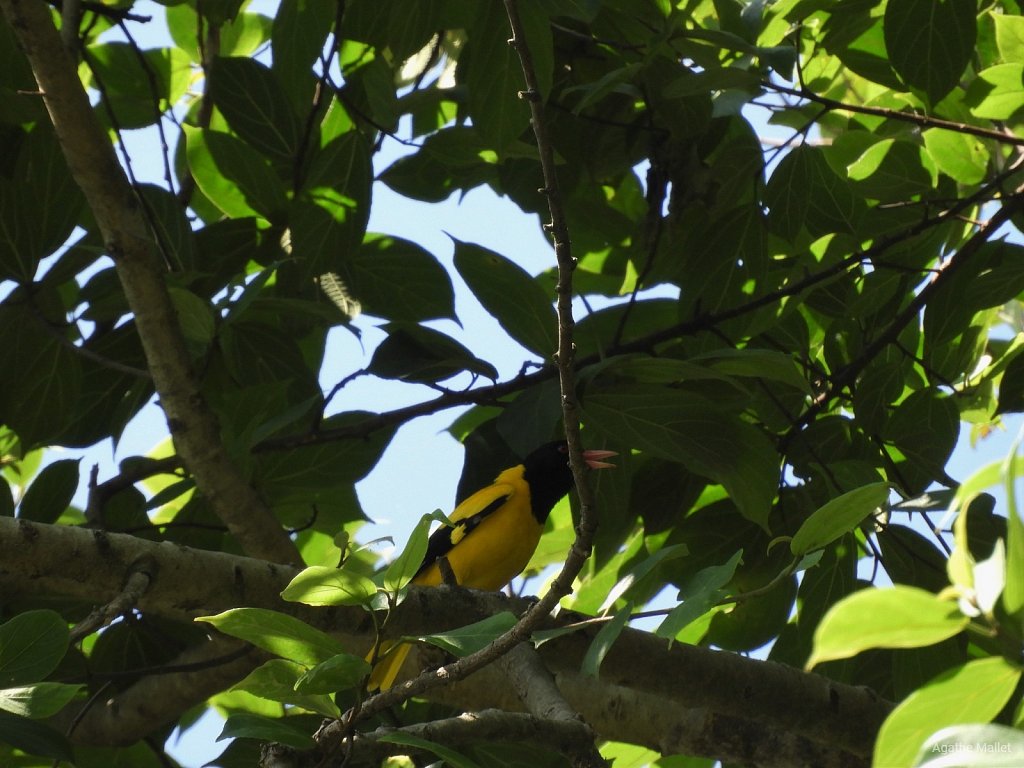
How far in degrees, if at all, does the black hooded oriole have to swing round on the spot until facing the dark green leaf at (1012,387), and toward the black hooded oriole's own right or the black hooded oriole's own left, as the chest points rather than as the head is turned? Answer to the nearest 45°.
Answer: approximately 45° to the black hooded oriole's own right

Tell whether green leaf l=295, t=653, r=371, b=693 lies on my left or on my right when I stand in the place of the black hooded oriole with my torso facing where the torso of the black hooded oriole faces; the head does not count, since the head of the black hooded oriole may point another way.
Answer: on my right

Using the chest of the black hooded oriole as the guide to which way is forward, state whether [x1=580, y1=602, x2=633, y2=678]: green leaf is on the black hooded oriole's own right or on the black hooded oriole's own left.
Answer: on the black hooded oriole's own right

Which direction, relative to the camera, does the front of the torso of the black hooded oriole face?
to the viewer's right
